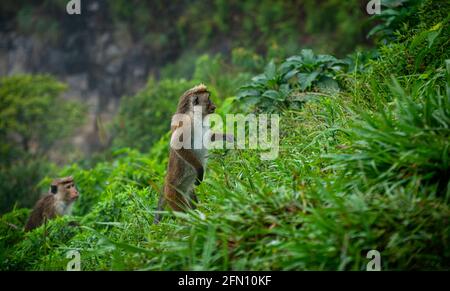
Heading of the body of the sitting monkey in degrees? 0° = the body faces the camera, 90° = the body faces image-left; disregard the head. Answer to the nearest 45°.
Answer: approximately 270°

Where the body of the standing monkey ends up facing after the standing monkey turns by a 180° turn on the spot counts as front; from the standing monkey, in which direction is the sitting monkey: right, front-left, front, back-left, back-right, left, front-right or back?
front-right

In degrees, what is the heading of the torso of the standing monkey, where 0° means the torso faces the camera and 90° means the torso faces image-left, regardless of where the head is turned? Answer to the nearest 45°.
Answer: approximately 270°
